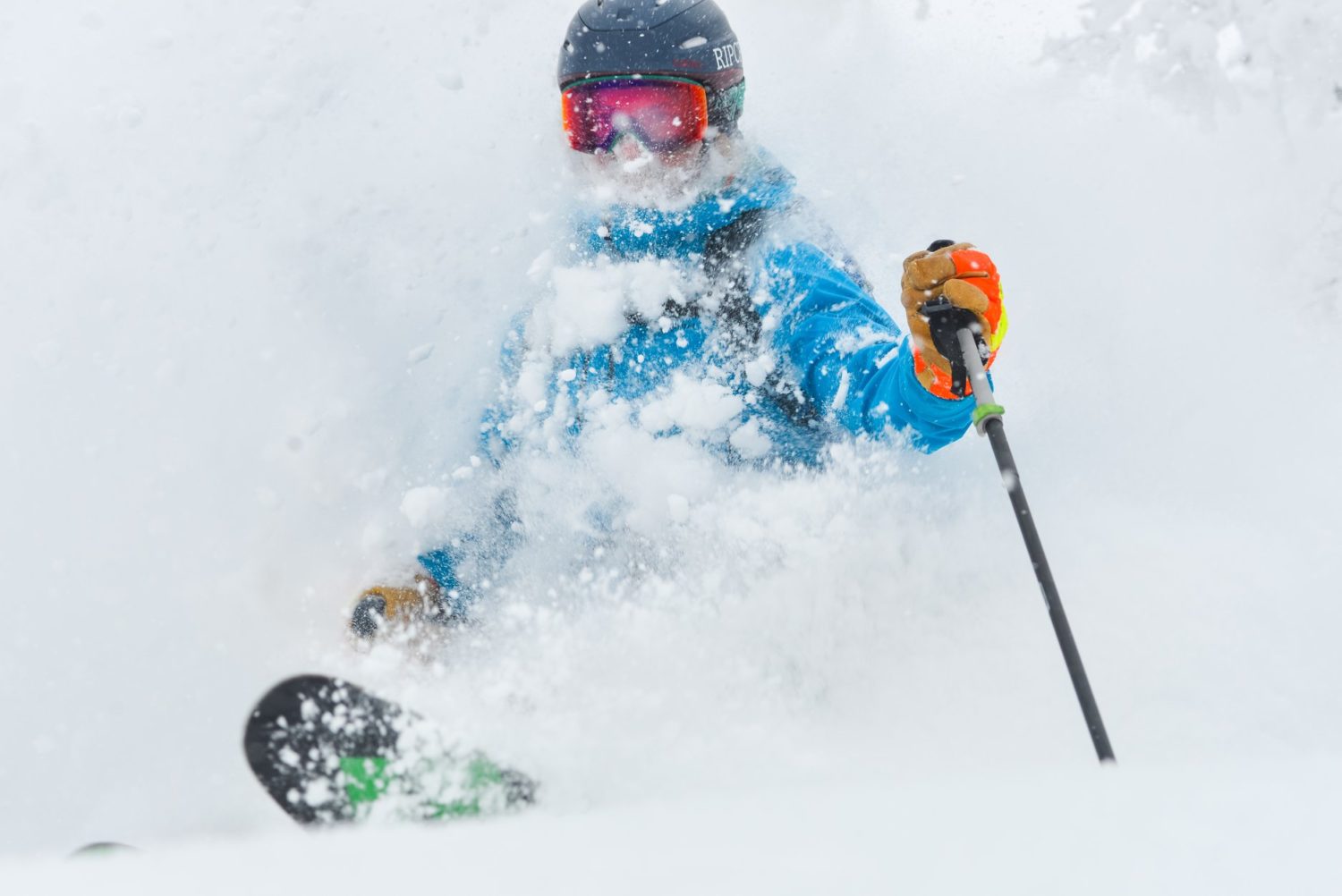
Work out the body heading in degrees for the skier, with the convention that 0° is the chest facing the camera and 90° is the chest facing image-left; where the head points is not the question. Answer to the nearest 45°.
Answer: approximately 45°
